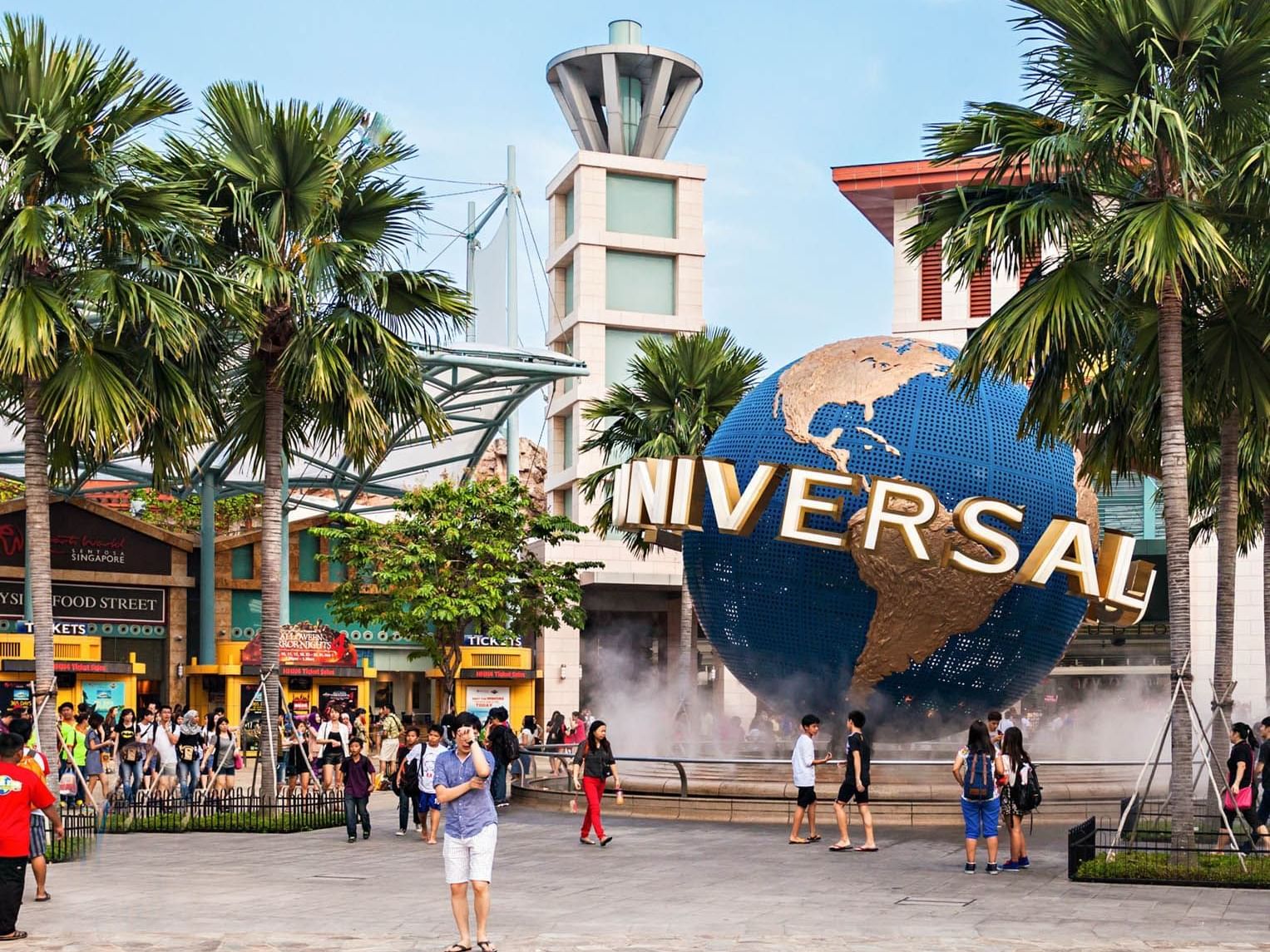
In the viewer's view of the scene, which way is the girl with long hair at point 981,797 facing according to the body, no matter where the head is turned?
away from the camera

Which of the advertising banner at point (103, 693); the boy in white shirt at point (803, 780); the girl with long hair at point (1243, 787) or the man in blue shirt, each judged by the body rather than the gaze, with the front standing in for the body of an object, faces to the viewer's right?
the boy in white shirt

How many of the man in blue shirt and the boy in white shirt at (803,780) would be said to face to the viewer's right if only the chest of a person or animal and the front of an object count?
1

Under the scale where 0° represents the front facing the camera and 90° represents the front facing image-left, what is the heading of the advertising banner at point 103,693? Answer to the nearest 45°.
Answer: approximately 0°

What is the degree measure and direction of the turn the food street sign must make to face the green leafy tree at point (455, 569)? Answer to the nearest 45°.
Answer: approximately 45° to its left

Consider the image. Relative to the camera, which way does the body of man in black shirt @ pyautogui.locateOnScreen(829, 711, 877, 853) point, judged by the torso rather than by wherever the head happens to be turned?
to the viewer's left

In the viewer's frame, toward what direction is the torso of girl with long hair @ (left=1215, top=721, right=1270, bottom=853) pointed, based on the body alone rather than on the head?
to the viewer's left

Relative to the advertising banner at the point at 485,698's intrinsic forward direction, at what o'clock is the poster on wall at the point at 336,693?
The poster on wall is roughly at 3 o'clock from the advertising banner.

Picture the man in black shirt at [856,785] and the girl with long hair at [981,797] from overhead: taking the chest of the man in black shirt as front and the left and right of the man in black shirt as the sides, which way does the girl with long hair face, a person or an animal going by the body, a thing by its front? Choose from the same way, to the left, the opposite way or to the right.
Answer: to the right

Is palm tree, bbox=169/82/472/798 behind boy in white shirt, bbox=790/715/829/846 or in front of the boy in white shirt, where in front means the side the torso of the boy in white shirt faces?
behind

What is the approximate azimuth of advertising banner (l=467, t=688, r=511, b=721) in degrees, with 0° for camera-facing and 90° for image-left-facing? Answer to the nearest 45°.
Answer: approximately 0°

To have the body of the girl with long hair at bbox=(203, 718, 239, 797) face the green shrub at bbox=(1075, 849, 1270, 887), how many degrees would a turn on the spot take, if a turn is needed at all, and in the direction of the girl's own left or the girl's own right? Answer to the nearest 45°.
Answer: approximately 45° to the girl's own left
